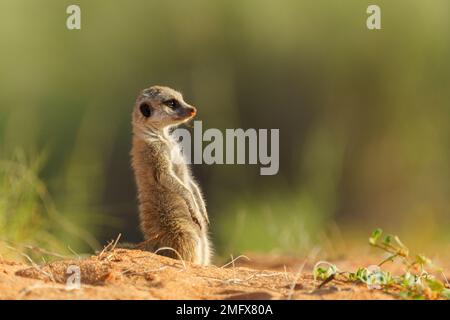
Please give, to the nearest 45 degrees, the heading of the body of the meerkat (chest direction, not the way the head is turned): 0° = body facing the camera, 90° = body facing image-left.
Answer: approximately 270°

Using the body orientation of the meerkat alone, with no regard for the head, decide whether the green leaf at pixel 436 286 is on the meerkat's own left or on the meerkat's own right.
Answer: on the meerkat's own right
